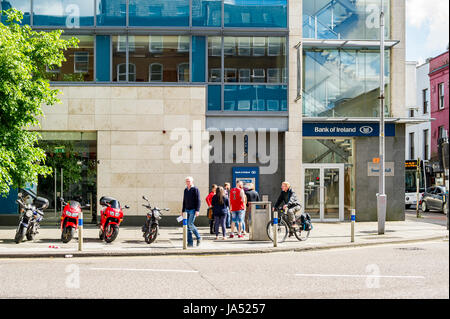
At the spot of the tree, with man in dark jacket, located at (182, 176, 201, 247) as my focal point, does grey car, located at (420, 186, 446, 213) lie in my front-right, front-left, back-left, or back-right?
front-left

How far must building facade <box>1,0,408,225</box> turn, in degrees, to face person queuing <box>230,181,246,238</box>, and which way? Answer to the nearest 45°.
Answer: approximately 45° to its left

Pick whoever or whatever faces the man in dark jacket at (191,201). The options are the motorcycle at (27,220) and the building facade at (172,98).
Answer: the building facade

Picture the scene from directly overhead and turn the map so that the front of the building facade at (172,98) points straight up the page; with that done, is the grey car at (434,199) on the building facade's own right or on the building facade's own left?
on the building facade's own left

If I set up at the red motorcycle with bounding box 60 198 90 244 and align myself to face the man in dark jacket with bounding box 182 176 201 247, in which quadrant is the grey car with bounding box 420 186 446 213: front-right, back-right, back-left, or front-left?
front-left

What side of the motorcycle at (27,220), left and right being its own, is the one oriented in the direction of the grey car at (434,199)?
back

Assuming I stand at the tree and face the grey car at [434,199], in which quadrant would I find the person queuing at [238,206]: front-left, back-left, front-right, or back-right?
front-right

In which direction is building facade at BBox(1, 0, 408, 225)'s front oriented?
toward the camera

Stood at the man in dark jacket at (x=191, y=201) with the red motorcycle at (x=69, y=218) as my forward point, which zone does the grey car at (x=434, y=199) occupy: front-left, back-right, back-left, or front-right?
back-right

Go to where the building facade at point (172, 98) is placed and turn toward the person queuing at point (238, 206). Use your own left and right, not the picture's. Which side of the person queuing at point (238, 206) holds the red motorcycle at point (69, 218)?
right
